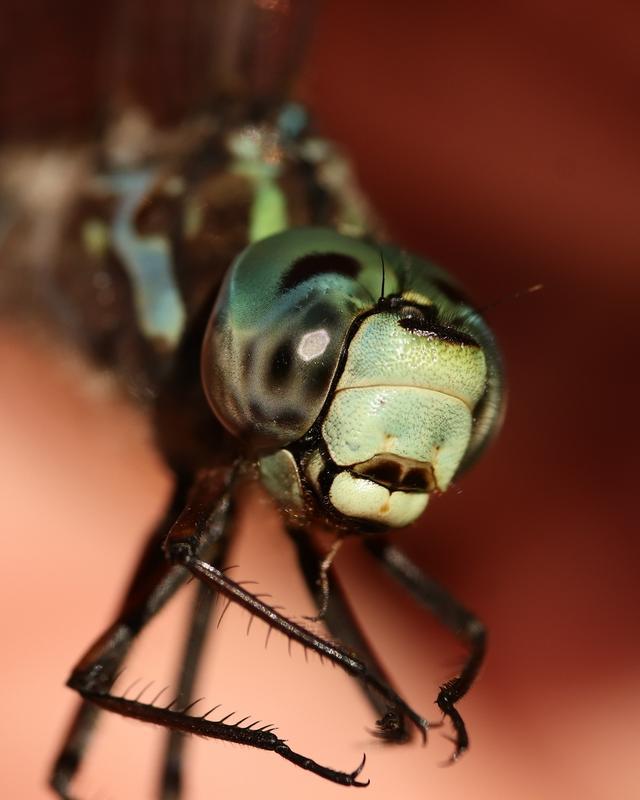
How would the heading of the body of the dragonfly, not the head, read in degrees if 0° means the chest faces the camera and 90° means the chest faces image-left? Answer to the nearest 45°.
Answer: approximately 315°
